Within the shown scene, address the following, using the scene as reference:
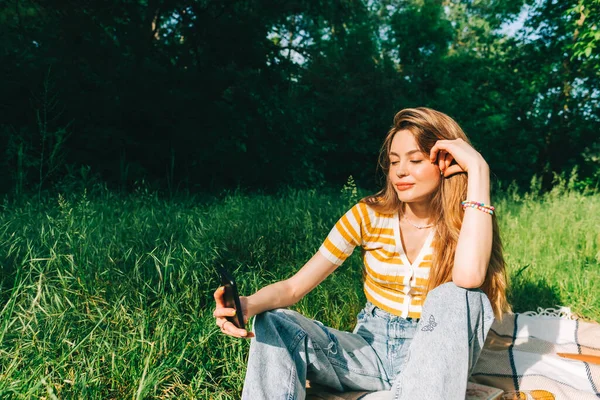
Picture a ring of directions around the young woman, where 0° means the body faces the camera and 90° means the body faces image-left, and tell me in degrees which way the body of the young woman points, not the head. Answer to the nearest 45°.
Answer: approximately 0°

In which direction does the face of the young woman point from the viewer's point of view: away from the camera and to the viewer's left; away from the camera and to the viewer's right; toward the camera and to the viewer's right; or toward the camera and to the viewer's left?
toward the camera and to the viewer's left
